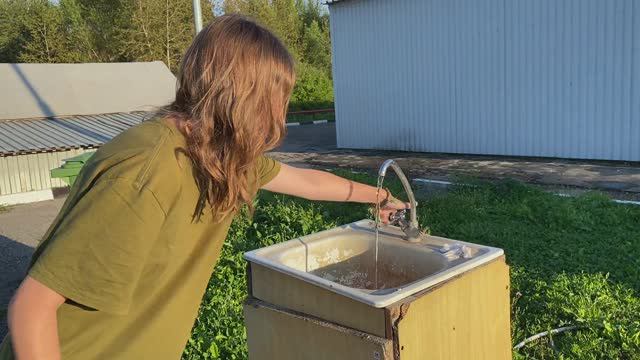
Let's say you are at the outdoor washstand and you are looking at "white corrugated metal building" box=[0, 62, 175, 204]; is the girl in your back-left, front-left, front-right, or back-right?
back-left

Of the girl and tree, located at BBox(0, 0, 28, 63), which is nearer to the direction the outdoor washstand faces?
the girl

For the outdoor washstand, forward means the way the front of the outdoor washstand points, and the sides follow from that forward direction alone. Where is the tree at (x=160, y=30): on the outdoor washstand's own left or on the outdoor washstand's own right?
on the outdoor washstand's own right

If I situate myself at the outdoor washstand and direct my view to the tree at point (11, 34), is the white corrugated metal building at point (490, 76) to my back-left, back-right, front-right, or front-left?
front-right

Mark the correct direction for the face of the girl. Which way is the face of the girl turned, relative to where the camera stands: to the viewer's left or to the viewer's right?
to the viewer's right

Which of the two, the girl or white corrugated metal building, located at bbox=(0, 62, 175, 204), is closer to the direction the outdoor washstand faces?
the girl

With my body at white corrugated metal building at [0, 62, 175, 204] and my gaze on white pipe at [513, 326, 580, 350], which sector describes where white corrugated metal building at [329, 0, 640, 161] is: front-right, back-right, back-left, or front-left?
front-left

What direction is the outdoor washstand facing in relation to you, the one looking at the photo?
facing the viewer and to the left of the viewer

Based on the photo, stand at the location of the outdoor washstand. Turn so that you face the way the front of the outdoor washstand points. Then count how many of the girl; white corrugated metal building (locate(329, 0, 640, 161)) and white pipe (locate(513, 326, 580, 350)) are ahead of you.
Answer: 1

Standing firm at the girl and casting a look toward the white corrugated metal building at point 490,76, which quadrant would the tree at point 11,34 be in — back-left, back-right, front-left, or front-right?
front-left

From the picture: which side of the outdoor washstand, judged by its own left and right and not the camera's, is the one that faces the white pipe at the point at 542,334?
back

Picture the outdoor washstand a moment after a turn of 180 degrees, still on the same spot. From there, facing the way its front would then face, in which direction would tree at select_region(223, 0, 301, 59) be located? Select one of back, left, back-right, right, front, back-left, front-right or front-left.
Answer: front-left

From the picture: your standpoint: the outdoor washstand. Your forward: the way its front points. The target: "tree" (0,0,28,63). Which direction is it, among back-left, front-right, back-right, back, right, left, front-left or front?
right

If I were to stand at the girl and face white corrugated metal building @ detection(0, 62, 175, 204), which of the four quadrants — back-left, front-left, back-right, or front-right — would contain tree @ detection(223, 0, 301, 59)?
front-right

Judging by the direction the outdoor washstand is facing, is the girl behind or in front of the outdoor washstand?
in front

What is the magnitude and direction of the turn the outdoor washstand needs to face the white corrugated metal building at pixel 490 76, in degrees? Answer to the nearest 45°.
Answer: approximately 135° to its right

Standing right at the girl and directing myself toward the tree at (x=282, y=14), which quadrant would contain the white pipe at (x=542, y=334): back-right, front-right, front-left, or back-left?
front-right
